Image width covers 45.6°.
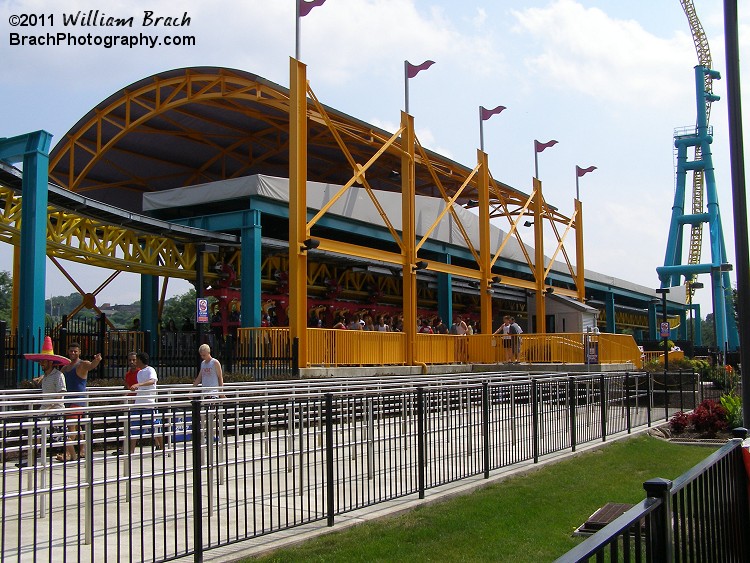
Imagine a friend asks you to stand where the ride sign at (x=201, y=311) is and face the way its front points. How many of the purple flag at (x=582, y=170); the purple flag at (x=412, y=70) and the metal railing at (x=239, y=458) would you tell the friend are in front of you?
1

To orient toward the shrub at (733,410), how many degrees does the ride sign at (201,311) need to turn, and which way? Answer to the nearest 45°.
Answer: approximately 90° to its left

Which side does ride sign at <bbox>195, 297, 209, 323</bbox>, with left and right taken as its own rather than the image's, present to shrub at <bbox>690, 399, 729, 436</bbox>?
left

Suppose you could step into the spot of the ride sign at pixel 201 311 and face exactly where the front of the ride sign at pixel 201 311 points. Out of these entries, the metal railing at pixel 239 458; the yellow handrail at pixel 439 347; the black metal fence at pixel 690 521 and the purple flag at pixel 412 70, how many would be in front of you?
2

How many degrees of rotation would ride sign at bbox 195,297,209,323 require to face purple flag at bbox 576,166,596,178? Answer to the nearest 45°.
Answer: approximately 135° to its left

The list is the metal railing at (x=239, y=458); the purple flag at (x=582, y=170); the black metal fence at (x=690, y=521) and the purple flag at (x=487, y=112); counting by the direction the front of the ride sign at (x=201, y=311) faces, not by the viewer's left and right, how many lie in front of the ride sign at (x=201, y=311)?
2

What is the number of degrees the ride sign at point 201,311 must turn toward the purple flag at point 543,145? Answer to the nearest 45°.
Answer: approximately 135° to its left

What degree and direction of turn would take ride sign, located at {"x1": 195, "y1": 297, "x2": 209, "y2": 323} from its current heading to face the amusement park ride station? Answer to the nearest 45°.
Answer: approximately 180°

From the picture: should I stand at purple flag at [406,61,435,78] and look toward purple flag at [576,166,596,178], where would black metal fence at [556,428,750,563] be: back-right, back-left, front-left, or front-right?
back-right

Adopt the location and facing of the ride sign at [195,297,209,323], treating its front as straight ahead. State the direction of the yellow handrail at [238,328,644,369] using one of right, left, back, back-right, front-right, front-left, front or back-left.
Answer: back-left

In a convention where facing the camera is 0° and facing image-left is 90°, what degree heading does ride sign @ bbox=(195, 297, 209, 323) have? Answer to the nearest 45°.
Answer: approximately 0°

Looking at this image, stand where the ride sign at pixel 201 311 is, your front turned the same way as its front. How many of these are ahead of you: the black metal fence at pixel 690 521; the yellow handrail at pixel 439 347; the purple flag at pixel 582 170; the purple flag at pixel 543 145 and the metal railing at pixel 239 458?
2

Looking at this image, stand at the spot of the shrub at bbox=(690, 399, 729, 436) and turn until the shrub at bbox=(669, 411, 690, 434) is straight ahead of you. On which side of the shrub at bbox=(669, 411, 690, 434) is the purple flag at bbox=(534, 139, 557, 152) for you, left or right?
right
